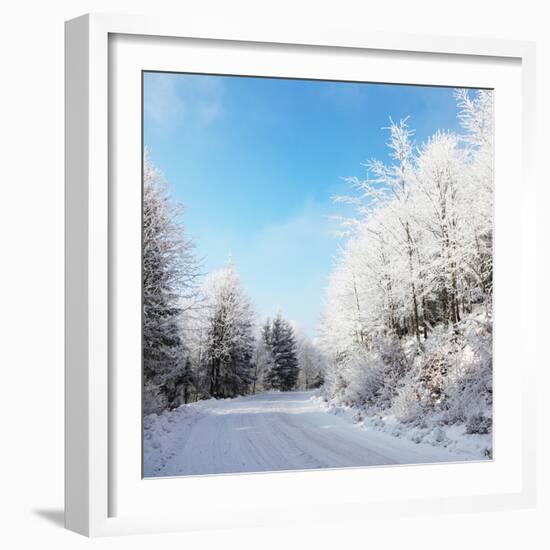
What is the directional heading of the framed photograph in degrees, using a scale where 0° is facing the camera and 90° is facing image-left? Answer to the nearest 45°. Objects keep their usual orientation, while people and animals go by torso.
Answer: approximately 315°
